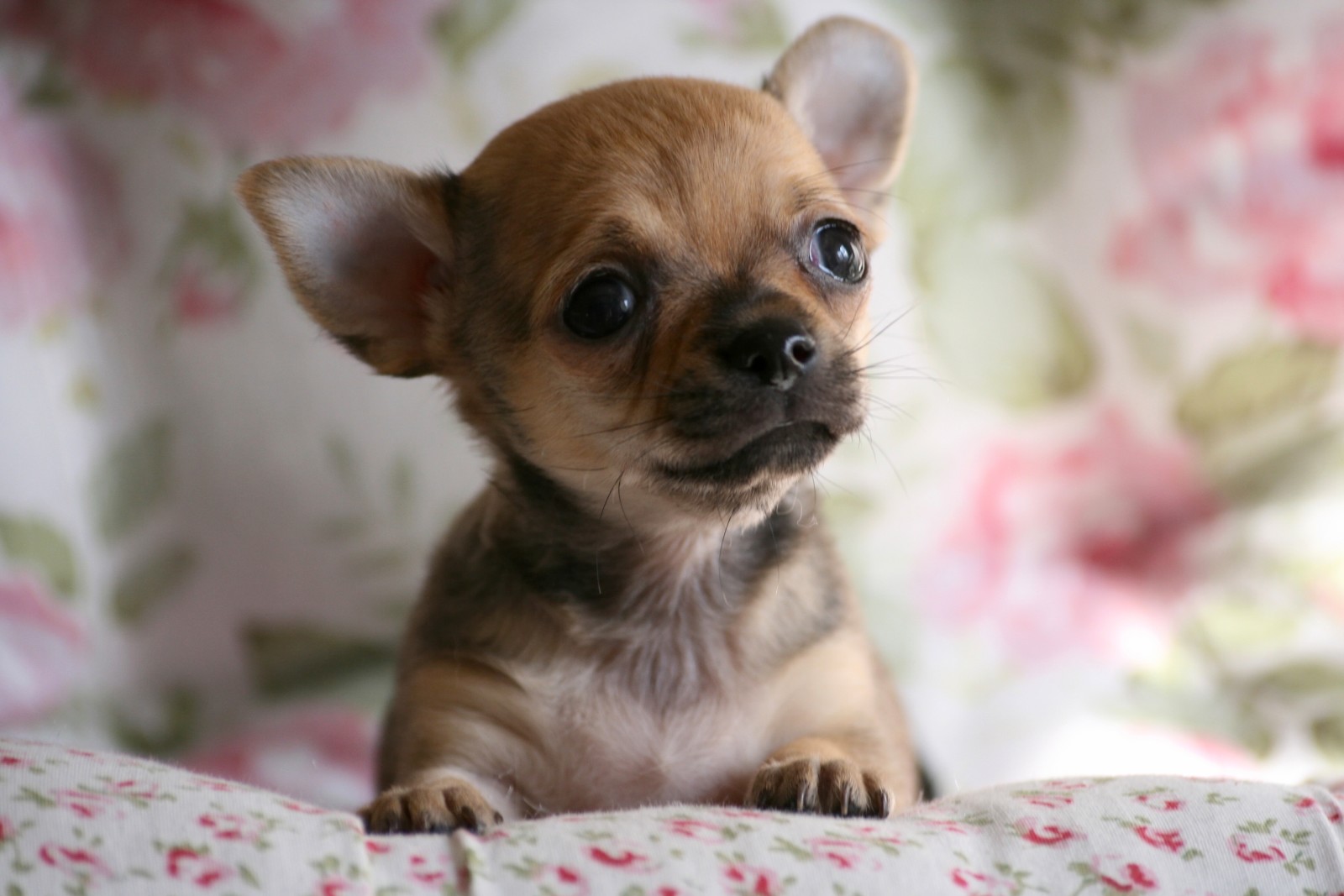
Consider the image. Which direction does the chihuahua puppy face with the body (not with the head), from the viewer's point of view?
toward the camera
